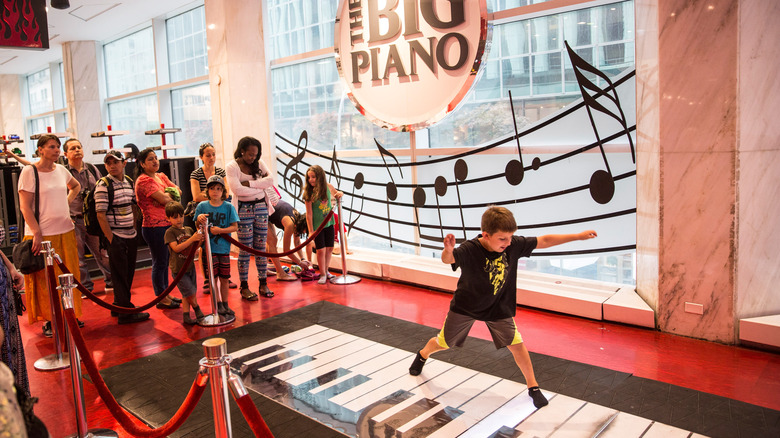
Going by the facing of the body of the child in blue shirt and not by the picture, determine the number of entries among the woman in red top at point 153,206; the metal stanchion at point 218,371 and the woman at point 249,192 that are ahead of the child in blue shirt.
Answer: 1

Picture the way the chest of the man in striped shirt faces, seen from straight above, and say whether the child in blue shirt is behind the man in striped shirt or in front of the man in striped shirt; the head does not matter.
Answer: in front

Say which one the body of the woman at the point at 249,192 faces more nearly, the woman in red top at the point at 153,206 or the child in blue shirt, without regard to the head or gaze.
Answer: the child in blue shirt

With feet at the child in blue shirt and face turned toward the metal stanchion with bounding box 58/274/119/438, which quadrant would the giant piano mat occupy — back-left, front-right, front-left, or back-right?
front-left

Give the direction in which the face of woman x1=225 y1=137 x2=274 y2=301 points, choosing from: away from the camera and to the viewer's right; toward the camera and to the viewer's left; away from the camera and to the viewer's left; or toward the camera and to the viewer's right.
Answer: toward the camera and to the viewer's right

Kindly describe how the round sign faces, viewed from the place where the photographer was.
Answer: facing the viewer and to the left of the viewer

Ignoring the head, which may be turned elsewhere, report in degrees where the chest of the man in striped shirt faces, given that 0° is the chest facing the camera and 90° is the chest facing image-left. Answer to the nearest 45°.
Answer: approximately 315°

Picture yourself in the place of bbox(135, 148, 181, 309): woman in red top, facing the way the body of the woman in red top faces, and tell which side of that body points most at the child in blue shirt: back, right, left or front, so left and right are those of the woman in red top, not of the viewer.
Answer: front

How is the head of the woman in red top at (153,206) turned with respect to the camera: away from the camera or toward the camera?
toward the camera

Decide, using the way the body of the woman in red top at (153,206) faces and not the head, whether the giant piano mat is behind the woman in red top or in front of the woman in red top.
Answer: in front

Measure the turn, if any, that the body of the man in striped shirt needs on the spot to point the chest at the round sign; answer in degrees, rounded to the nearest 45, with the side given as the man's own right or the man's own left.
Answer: approximately 45° to the man's own left

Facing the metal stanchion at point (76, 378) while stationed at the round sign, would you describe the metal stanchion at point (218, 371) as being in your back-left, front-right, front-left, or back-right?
front-left

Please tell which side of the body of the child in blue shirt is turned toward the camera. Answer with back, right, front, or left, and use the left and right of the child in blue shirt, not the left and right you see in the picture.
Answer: front

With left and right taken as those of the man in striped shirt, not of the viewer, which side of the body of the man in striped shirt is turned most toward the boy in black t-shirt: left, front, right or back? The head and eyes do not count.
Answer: front

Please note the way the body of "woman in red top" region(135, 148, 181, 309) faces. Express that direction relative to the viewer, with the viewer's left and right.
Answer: facing the viewer and to the right of the viewer

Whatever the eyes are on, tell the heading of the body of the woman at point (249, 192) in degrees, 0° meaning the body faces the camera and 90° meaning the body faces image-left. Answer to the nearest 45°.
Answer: approximately 315°

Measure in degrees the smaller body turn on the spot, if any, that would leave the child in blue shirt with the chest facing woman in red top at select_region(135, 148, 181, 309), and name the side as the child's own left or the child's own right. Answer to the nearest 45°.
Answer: approximately 135° to the child's own right
